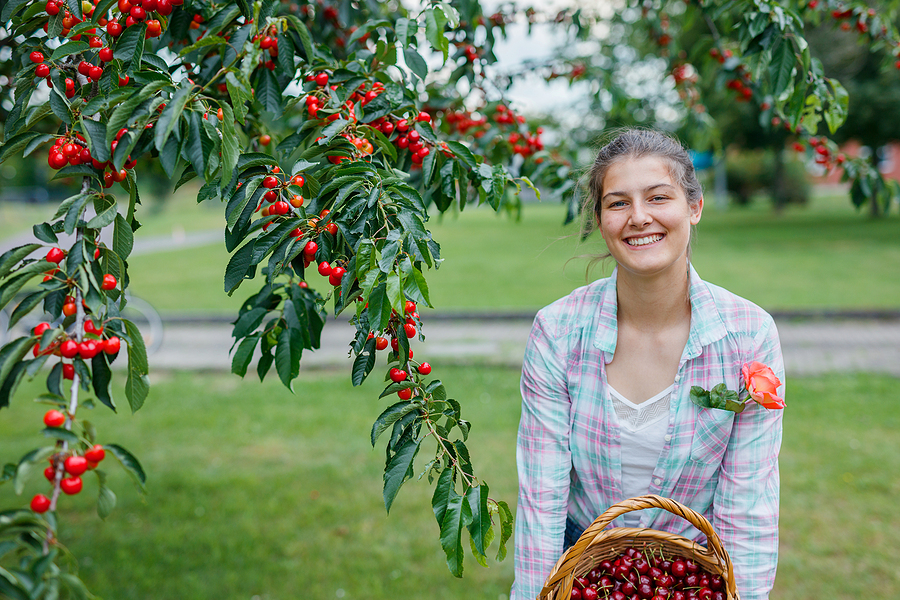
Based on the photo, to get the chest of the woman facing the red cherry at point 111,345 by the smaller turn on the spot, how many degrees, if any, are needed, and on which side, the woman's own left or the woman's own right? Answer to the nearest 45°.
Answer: approximately 45° to the woman's own right

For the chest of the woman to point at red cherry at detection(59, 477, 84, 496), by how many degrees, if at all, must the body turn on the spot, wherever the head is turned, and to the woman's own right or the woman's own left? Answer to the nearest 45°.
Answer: approximately 45° to the woman's own right

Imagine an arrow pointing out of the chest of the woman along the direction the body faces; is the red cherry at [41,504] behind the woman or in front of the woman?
in front

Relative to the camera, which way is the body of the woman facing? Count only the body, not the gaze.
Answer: toward the camera
